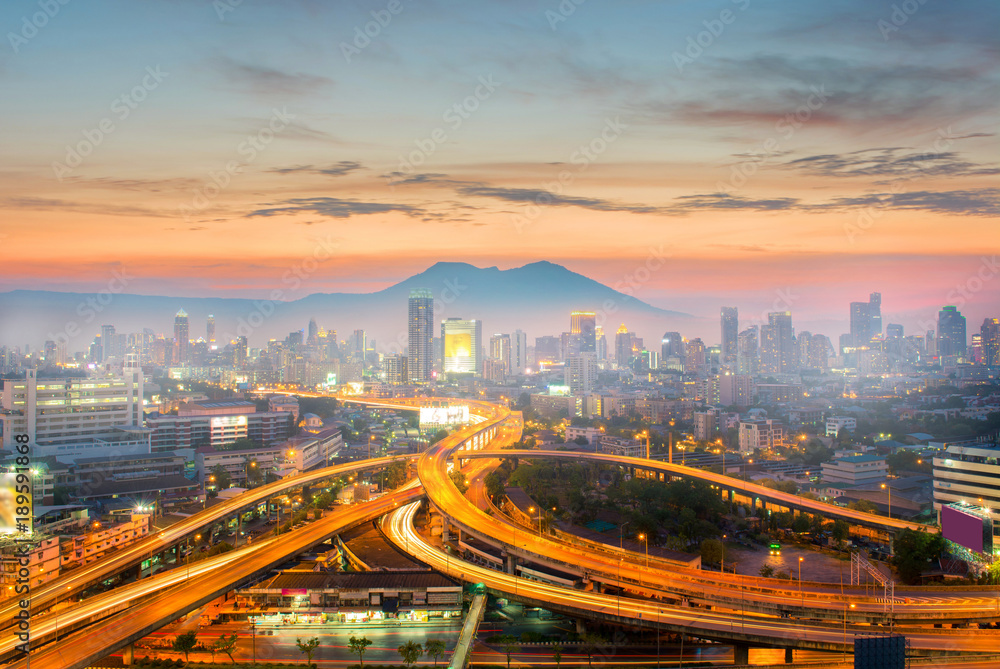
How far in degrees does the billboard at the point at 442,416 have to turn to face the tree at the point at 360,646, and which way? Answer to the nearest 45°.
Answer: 0° — it already faces it

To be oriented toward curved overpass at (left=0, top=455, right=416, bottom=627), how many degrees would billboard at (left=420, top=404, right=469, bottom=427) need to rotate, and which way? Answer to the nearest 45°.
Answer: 0° — it already faces it

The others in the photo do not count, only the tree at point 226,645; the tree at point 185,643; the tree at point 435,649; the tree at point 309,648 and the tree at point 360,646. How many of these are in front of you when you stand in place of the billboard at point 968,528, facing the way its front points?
5

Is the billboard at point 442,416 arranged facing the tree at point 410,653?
yes

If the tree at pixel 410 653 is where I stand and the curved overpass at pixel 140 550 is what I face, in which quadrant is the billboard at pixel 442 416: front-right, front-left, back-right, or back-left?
front-right

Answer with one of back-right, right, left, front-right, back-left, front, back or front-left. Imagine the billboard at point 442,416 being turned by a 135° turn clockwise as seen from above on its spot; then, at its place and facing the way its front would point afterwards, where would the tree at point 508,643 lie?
back-left

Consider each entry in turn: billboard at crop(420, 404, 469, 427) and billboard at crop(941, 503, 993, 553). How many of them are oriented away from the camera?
0

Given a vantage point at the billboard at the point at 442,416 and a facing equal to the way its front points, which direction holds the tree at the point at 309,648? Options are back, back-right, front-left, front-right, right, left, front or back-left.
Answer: front

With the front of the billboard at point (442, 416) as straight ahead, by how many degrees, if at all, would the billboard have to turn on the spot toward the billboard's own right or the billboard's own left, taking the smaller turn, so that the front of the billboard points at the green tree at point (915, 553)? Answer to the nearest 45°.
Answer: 0° — it already faces it

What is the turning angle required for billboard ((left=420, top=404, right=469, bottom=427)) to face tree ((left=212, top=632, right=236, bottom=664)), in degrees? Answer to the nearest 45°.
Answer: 0° — it already faces it

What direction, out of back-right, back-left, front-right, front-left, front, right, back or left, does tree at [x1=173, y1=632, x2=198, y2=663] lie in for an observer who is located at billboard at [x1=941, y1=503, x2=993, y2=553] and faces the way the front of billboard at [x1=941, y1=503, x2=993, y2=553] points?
front

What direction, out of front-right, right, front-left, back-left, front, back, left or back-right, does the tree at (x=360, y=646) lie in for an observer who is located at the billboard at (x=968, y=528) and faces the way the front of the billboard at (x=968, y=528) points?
front

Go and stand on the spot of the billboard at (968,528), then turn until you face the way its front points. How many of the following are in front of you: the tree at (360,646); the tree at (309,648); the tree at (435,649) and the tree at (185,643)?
4

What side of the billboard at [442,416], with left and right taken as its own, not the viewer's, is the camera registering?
front

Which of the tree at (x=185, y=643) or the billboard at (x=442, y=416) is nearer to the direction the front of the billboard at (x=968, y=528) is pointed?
the tree
